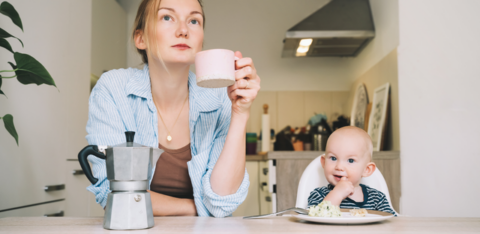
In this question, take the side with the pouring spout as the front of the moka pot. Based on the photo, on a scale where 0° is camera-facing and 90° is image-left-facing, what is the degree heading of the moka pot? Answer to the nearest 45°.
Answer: approximately 270°

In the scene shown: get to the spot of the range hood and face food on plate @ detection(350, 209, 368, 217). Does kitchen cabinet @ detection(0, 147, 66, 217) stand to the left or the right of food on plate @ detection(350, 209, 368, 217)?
right

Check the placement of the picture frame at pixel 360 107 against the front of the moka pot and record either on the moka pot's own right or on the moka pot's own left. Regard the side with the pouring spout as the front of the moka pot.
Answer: on the moka pot's own left

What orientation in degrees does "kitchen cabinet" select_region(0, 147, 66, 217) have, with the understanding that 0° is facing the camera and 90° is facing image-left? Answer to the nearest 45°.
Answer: approximately 315°

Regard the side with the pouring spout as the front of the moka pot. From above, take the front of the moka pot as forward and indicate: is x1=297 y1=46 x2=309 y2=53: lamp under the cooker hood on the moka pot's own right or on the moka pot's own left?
on the moka pot's own left
